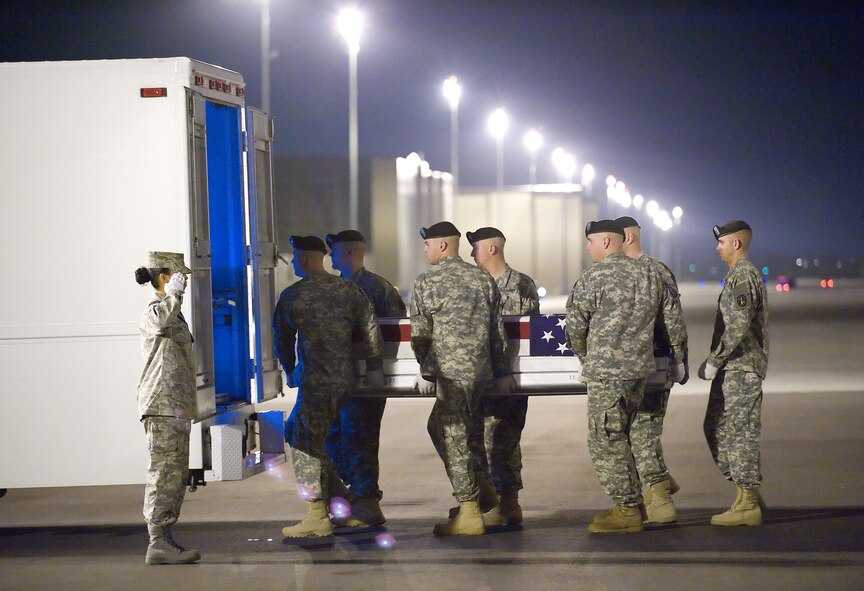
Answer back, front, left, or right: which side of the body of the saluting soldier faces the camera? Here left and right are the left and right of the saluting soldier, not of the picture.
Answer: right

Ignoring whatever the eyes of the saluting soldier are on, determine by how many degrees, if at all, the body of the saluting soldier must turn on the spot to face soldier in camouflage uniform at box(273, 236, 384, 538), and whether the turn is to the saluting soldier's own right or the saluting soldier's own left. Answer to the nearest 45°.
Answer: approximately 45° to the saluting soldier's own left

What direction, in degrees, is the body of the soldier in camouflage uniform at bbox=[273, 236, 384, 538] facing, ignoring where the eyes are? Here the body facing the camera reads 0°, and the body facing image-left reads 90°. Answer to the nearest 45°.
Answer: approximately 135°

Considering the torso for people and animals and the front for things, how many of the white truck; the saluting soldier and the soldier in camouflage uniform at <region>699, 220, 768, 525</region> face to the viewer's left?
2

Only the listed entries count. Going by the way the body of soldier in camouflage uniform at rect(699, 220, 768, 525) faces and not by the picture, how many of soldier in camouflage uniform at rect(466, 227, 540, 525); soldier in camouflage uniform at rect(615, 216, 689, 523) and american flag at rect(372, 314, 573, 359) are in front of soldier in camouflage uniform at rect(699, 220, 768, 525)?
3

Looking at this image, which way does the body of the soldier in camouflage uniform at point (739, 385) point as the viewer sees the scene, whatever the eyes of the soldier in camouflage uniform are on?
to the viewer's left

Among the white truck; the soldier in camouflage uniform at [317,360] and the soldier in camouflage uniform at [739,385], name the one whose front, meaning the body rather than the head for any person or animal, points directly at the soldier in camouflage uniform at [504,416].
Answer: the soldier in camouflage uniform at [739,385]

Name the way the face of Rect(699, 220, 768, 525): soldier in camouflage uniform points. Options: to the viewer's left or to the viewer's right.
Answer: to the viewer's left

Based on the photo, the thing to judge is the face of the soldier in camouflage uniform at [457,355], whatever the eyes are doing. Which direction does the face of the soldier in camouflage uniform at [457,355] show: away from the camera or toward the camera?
away from the camera

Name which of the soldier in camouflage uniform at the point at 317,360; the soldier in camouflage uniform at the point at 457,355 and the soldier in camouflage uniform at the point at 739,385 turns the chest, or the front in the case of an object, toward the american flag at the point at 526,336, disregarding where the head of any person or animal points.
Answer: the soldier in camouflage uniform at the point at 739,385

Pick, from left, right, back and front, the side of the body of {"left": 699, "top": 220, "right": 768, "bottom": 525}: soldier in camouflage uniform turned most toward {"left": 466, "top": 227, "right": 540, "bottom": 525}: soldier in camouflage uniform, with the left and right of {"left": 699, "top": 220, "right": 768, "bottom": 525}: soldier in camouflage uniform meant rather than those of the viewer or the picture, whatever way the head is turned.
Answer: front

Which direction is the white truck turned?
to the viewer's left

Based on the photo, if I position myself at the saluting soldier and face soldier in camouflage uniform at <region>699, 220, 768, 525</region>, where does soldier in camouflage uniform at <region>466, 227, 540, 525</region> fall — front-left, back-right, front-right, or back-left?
front-left

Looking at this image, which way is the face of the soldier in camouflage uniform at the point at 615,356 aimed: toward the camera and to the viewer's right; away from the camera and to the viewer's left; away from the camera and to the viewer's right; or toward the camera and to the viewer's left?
away from the camera and to the viewer's left

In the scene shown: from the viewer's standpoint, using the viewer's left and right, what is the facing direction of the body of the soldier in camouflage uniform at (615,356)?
facing away from the viewer and to the left of the viewer

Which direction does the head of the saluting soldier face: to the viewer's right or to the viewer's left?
to the viewer's right

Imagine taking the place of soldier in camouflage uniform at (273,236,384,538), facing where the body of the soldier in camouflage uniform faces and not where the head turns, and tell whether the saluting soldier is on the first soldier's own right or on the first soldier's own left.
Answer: on the first soldier's own left

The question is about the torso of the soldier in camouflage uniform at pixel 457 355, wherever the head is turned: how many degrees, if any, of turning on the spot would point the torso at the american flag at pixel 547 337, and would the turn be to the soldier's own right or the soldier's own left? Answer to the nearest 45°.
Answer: approximately 90° to the soldier's own right

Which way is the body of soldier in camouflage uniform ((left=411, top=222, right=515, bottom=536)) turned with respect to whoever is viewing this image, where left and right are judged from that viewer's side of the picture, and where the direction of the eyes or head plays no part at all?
facing away from the viewer and to the left of the viewer
